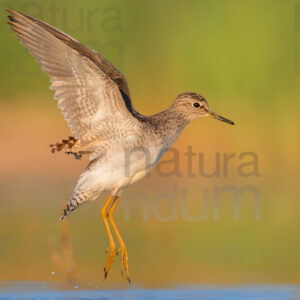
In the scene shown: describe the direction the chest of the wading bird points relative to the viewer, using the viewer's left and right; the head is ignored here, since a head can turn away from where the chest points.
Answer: facing to the right of the viewer
